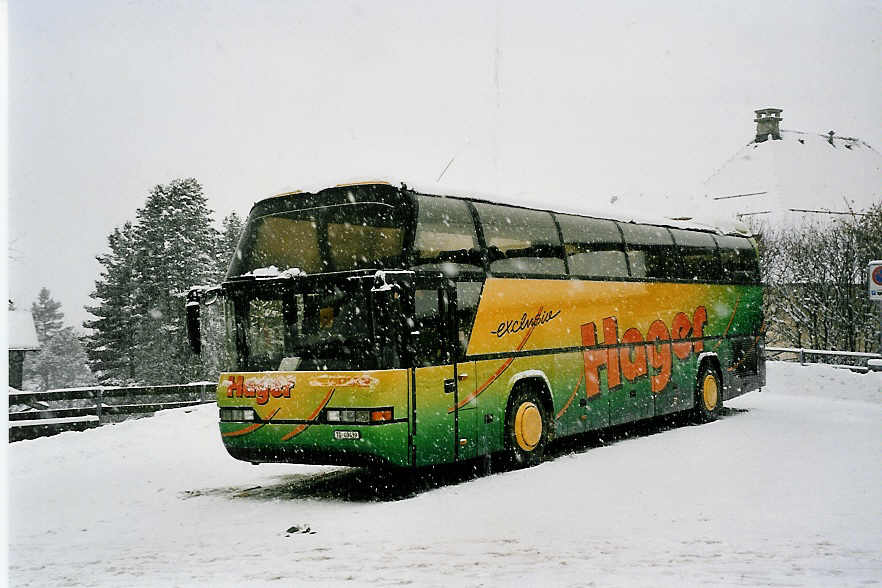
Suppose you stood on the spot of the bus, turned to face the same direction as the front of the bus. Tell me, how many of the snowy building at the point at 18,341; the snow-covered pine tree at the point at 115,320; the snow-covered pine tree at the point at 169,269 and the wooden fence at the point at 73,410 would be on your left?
0

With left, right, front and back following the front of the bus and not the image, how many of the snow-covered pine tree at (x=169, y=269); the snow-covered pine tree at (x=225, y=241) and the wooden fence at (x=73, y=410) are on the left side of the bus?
0

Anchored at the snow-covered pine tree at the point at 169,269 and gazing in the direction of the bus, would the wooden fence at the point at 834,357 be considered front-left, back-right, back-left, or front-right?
front-left

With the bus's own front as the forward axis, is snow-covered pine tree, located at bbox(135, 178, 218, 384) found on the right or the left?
on its right

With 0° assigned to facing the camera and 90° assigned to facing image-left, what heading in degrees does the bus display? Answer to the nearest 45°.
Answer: approximately 45°

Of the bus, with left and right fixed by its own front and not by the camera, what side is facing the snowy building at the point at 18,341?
right

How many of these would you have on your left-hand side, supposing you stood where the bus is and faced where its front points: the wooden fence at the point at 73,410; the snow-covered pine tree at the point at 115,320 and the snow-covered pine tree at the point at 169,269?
0

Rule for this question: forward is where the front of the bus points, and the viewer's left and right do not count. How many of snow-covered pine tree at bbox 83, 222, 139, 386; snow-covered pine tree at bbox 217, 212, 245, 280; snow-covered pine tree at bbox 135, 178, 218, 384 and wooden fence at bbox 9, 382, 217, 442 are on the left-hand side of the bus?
0

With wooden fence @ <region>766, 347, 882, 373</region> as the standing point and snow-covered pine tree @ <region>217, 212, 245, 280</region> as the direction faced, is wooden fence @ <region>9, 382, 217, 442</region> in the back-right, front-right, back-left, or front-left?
front-left

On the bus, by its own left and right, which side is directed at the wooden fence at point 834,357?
back

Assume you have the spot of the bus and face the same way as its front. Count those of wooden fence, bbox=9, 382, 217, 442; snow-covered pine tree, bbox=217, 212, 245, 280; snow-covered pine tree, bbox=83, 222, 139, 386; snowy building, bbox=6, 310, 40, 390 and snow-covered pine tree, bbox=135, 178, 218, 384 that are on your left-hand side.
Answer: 0

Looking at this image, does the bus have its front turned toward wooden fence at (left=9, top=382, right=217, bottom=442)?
no

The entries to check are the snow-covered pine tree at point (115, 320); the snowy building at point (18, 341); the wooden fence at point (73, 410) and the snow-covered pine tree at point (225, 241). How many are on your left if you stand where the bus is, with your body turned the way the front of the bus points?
0

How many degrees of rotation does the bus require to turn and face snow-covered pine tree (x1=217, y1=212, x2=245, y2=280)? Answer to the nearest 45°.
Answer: approximately 135° to its right
